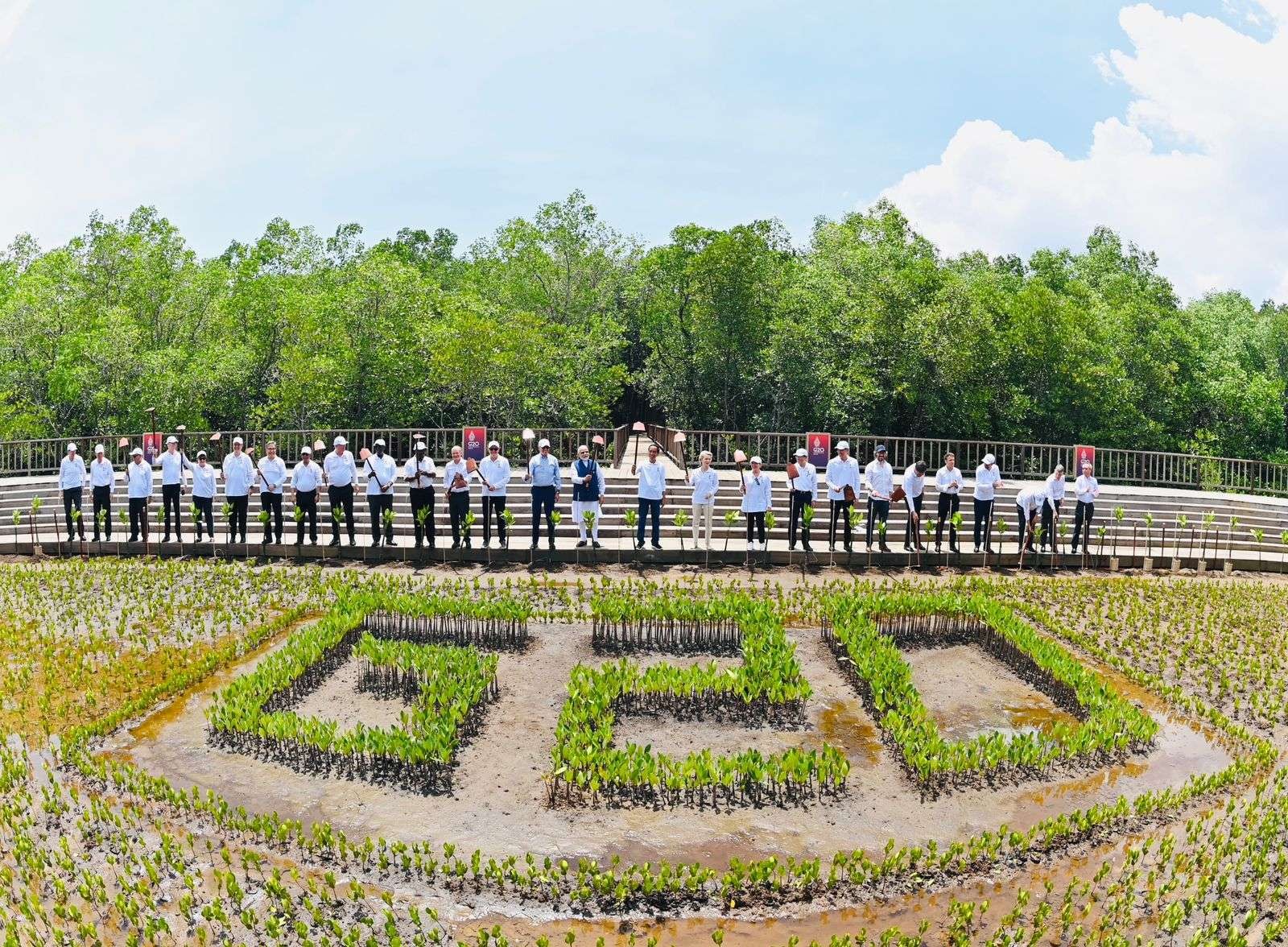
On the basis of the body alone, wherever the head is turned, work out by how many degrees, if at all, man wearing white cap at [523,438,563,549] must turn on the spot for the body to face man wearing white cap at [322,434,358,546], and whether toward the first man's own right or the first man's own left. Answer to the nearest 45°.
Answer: approximately 90° to the first man's own right

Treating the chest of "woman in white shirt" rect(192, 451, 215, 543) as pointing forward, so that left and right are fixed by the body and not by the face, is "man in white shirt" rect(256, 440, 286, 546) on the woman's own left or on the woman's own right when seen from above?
on the woman's own left

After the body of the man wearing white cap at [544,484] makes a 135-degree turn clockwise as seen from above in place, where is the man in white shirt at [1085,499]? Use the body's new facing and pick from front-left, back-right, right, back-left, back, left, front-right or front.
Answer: back-right

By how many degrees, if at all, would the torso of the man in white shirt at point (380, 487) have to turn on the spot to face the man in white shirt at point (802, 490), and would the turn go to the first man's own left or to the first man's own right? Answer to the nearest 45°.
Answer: approximately 90° to the first man's own left
